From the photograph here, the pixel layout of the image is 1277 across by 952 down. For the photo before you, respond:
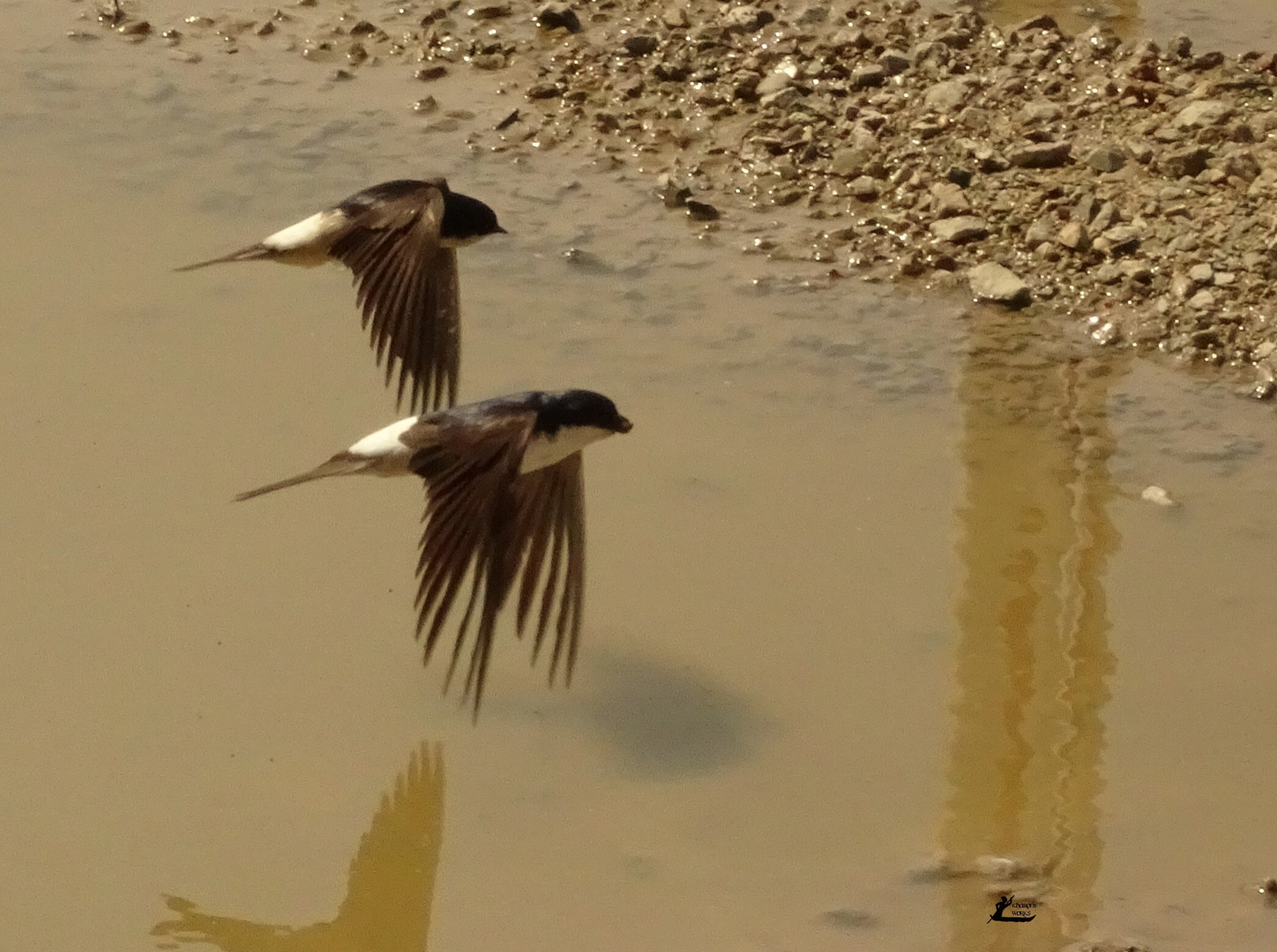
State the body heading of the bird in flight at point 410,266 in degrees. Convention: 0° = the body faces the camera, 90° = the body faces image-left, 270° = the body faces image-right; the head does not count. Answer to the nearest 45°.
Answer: approximately 270°

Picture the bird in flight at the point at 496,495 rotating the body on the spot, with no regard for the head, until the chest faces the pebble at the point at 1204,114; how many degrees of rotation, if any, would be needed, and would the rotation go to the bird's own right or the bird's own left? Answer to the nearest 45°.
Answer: approximately 45° to the bird's own left

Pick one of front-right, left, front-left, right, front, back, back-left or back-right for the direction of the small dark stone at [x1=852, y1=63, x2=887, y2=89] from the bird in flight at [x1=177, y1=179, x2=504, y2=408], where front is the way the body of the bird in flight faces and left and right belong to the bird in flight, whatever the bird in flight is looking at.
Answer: front-left

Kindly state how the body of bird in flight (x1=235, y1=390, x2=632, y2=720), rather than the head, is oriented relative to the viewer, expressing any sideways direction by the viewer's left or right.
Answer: facing to the right of the viewer

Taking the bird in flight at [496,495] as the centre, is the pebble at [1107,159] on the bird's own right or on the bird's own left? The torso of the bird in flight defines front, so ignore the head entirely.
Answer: on the bird's own left

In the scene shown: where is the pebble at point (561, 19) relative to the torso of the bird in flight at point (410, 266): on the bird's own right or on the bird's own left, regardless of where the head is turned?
on the bird's own left

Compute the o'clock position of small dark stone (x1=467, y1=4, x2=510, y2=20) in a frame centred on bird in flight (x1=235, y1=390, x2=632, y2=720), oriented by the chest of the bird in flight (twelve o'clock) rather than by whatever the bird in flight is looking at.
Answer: The small dark stone is roughly at 9 o'clock from the bird in flight.

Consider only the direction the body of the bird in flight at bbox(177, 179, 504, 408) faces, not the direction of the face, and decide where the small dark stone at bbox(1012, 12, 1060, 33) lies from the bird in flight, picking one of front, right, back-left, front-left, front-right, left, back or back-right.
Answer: front-left

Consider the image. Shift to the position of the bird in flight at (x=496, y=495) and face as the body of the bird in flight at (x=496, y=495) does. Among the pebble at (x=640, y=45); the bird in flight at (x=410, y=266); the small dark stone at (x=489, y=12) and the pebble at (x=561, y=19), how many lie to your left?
4

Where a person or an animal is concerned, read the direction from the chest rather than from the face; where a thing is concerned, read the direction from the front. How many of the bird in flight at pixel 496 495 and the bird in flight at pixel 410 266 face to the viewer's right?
2

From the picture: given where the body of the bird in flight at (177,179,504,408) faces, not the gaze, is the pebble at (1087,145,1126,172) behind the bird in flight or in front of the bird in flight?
in front

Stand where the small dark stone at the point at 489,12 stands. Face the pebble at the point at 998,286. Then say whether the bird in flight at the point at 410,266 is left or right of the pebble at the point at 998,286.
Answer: right

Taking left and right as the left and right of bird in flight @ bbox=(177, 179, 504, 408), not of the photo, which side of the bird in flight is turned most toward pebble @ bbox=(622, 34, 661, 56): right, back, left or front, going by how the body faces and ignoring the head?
left
